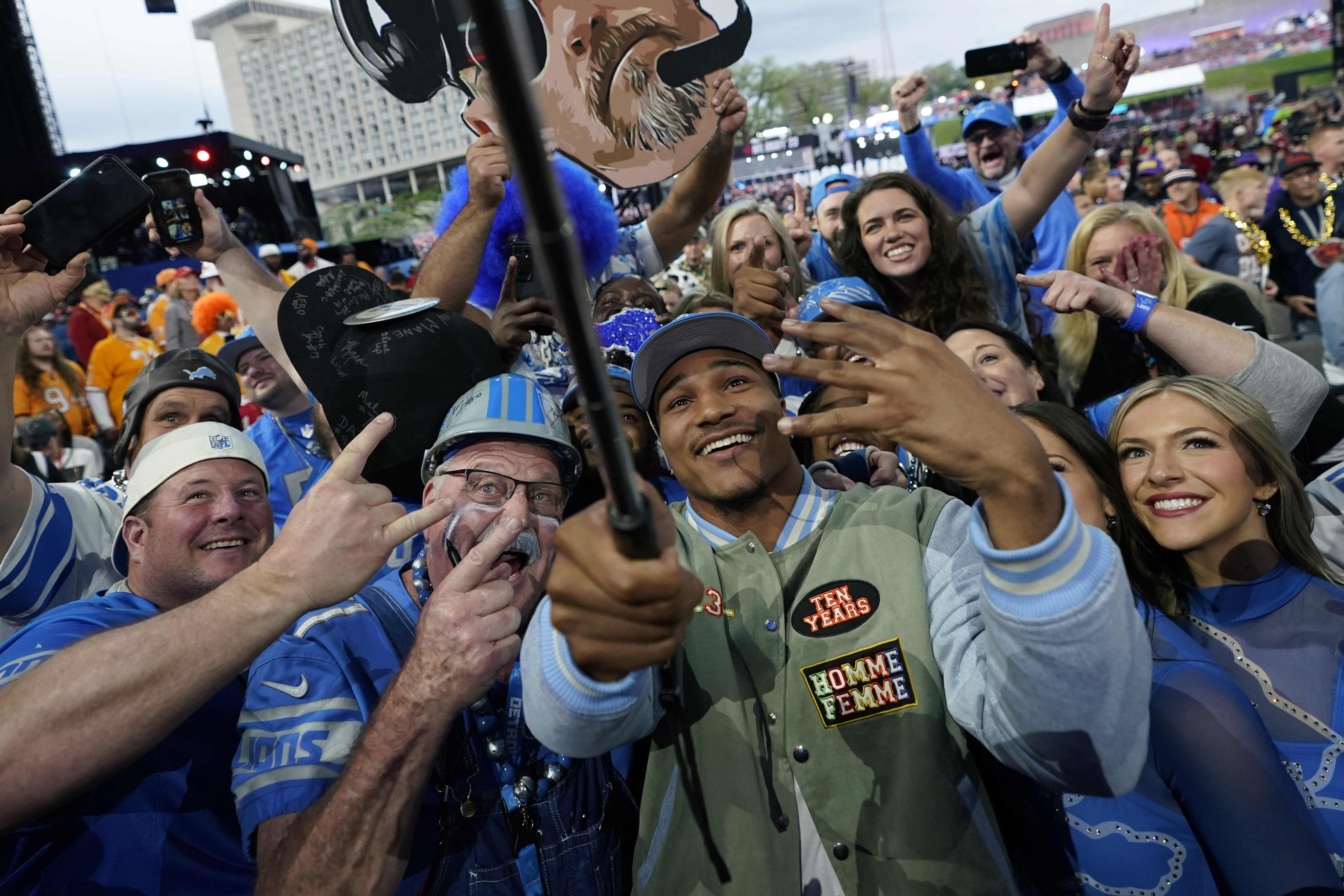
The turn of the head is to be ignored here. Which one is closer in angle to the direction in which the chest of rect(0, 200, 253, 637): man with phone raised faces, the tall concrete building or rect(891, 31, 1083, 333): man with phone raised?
the man with phone raised

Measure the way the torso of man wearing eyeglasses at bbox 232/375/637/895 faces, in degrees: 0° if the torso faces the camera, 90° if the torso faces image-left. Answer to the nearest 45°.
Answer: approximately 315°

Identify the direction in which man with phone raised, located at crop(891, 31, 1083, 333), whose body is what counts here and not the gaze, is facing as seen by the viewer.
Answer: toward the camera

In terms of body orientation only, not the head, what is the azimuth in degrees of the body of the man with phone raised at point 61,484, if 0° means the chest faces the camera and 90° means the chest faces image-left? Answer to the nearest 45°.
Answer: approximately 315°

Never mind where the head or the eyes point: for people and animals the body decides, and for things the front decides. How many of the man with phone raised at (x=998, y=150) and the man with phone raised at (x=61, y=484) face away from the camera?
0

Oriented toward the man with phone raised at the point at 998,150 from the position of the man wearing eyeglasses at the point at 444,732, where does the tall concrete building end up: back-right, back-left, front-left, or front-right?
front-left

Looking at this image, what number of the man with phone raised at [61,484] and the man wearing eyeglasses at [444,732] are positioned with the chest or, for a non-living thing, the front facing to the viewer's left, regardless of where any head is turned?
0
